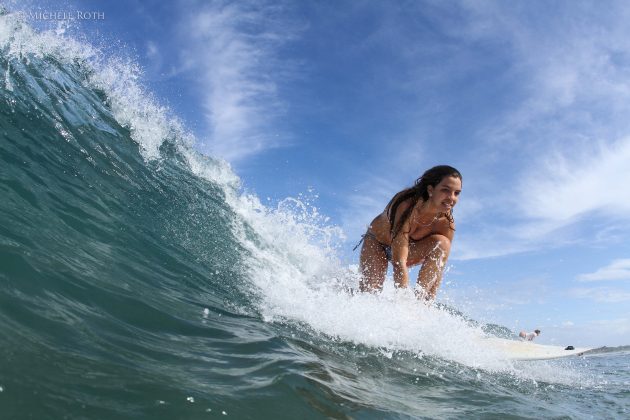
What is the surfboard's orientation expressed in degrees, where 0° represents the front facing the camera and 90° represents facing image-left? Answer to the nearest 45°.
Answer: approximately 270°

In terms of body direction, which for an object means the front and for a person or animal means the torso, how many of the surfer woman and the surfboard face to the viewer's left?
0

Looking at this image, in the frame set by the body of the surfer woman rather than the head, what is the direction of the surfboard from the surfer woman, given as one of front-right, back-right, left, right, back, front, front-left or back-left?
left
